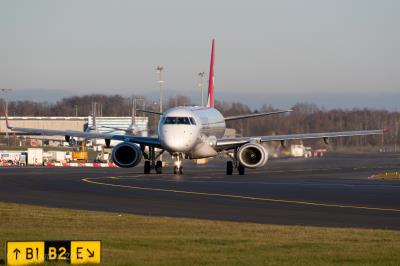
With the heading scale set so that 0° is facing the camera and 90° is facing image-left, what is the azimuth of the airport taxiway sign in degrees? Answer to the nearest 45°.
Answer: approximately 0°
